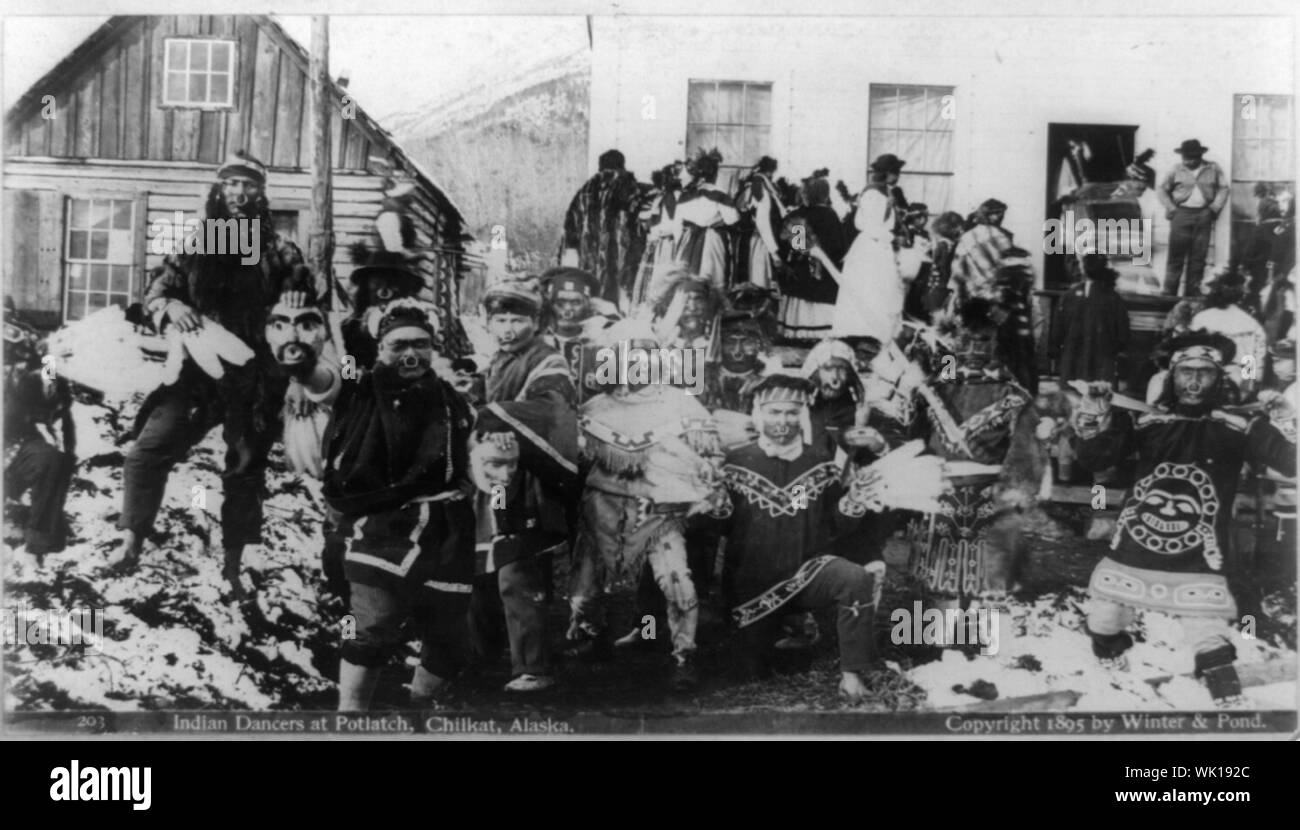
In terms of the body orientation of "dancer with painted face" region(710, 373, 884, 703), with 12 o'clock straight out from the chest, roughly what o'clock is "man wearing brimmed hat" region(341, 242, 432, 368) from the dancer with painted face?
The man wearing brimmed hat is roughly at 3 o'clock from the dancer with painted face.

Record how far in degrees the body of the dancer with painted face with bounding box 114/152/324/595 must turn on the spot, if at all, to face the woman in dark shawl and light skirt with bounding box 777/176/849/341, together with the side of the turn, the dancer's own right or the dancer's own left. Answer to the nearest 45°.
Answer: approximately 90° to the dancer's own left

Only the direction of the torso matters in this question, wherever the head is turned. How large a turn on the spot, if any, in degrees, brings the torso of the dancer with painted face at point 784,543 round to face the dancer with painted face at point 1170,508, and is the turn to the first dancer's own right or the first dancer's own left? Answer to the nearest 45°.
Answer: approximately 90° to the first dancer's own left

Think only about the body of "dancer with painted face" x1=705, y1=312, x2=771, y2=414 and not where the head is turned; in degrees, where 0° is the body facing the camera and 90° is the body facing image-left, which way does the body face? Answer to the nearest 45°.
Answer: approximately 0°

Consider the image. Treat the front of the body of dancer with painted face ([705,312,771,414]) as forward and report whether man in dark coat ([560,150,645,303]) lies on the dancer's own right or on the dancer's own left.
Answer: on the dancer's own right

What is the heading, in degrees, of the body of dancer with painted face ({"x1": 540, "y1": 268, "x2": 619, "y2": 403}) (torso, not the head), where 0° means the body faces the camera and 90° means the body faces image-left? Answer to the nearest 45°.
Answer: approximately 0°

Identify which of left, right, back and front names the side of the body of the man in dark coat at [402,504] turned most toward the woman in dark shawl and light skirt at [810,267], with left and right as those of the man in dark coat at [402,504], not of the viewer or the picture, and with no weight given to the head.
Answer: back

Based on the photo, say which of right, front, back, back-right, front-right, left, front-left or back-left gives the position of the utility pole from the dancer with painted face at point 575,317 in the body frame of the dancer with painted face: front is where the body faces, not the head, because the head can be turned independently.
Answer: right

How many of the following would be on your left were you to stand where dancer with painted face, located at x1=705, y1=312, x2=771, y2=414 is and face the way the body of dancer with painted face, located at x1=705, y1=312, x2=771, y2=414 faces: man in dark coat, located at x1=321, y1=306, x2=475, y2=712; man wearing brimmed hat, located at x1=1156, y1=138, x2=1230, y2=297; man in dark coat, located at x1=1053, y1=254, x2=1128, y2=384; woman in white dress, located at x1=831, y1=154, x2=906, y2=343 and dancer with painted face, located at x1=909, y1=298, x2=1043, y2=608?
4
